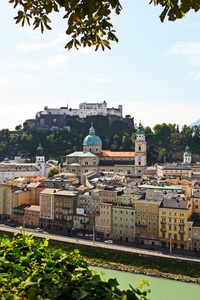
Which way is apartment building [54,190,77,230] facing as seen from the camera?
toward the camera

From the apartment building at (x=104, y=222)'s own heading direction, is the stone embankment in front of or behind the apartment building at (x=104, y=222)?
in front

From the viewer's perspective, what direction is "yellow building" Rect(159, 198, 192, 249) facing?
toward the camera

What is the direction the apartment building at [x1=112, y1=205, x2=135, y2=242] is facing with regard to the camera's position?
facing the viewer

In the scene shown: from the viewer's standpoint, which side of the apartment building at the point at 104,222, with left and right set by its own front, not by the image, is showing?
front

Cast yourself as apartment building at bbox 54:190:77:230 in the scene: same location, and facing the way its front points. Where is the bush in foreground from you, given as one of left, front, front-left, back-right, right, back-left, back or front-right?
front

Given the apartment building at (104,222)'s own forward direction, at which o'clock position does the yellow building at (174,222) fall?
The yellow building is roughly at 10 o'clock from the apartment building.

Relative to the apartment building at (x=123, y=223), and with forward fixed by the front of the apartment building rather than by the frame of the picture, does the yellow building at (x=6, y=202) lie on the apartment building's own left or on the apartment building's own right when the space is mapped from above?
on the apartment building's own right

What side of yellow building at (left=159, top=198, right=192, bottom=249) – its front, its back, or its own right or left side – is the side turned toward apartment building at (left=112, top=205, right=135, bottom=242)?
right

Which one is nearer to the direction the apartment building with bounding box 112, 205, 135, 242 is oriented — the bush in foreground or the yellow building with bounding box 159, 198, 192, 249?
the bush in foreground

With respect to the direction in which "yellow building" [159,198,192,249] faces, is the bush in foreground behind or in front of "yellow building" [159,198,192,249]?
in front
